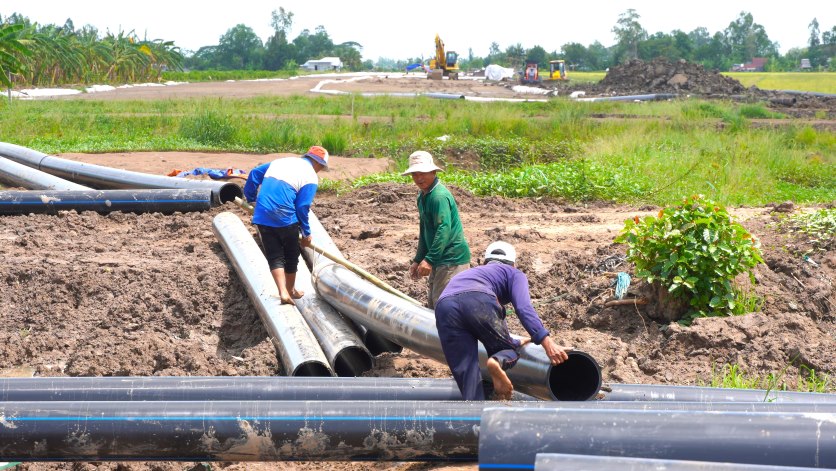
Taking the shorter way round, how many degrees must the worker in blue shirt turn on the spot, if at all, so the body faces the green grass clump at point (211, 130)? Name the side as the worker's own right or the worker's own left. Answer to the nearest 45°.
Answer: approximately 45° to the worker's own left

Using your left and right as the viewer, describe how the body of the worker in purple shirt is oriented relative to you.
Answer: facing away from the viewer and to the right of the viewer

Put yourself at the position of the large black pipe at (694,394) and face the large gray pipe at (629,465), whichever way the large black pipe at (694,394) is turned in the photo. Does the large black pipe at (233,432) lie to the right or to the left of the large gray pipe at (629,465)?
right

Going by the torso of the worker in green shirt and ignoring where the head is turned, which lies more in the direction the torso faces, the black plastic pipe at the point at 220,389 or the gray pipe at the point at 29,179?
the black plastic pipe

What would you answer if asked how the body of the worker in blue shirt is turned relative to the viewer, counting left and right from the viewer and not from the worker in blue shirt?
facing away from the viewer and to the right of the viewer

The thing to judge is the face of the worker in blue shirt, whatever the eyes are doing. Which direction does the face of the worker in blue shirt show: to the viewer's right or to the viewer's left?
to the viewer's right

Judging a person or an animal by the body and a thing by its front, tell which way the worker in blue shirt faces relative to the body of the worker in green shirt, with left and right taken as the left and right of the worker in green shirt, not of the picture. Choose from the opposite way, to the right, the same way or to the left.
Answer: the opposite way

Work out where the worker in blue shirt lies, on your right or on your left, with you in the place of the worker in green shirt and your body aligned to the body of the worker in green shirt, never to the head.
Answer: on your right
